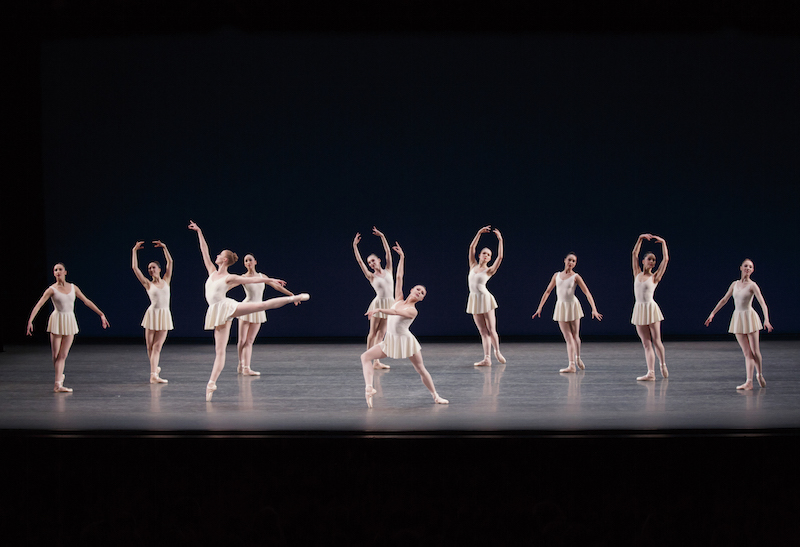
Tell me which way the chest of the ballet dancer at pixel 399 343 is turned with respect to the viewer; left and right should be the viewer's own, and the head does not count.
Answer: facing the viewer and to the left of the viewer

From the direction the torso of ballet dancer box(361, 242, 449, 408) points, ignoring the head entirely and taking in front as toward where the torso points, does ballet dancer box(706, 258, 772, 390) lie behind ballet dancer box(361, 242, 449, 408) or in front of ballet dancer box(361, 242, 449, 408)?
behind

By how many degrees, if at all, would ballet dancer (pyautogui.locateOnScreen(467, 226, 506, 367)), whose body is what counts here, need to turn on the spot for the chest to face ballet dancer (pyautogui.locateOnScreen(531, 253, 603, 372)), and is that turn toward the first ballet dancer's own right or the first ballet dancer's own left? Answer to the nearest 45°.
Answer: approximately 90° to the first ballet dancer's own left

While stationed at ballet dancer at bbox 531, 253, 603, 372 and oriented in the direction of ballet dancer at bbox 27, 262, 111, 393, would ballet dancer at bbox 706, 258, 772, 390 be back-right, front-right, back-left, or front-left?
back-left

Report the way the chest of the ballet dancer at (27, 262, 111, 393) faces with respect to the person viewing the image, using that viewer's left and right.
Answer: facing the viewer

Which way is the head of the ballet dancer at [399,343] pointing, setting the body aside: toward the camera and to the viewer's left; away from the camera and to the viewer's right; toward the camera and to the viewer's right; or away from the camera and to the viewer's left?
toward the camera and to the viewer's right

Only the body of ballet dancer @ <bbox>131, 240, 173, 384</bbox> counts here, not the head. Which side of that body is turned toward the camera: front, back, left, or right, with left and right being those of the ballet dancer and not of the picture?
front

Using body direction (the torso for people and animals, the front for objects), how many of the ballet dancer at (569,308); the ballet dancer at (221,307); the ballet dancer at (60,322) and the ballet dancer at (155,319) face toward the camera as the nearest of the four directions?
3

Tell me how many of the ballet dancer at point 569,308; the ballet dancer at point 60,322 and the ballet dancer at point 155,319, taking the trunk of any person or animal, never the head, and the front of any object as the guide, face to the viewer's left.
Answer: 0

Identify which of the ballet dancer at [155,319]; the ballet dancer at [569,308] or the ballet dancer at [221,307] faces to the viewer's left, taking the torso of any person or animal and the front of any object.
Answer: the ballet dancer at [221,307]

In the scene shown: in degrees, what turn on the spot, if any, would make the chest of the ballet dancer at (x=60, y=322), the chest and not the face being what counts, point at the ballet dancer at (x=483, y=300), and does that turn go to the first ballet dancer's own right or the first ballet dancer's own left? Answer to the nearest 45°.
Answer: approximately 90° to the first ballet dancer's own left

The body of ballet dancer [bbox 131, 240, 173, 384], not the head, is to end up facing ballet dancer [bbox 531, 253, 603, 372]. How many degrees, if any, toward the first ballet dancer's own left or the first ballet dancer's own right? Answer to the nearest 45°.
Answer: approximately 90° to the first ballet dancer's own left

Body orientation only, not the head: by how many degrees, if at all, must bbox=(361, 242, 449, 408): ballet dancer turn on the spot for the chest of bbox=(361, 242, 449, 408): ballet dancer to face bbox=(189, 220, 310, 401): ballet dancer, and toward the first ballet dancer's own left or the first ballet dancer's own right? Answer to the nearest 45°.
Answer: approximately 45° to the first ballet dancer's own right

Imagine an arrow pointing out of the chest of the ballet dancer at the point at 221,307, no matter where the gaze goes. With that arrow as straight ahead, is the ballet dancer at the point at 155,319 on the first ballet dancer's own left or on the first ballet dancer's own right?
on the first ballet dancer's own right
